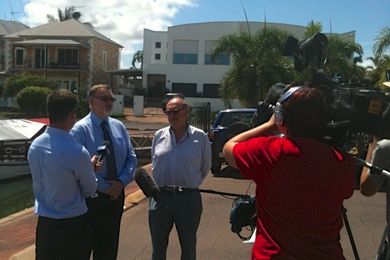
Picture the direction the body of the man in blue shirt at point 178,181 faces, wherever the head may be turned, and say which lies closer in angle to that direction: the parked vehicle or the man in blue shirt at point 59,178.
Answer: the man in blue shirt

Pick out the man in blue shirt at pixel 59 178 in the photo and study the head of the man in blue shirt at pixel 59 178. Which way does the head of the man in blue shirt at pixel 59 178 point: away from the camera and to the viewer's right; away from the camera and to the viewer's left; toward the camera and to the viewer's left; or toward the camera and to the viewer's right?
away from the camera and to the viewer's right

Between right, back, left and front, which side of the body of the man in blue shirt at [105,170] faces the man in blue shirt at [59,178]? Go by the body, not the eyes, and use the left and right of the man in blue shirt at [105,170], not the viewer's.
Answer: right

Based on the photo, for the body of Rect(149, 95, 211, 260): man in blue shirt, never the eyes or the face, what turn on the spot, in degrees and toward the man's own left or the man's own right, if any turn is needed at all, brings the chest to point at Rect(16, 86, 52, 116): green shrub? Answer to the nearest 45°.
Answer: approximately 180°

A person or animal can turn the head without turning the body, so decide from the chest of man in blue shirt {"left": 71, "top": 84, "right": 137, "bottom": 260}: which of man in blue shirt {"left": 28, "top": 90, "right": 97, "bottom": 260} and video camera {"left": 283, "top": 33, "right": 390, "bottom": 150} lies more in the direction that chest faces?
the video camera

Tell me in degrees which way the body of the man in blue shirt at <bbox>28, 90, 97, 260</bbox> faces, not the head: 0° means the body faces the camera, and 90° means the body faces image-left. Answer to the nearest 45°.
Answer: approximately 225°

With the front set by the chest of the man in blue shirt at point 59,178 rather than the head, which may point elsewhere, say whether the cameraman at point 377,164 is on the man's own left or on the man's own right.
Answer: on the man's own right

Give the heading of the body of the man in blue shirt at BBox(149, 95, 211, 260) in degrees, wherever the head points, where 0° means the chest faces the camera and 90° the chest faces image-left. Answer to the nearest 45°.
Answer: approximately 0°

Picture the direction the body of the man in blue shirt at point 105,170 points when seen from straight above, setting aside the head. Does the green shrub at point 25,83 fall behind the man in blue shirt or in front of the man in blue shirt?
behind

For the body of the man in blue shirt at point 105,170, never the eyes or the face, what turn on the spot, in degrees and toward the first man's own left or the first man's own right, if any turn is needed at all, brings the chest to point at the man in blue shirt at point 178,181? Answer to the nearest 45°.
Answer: approximately 45° to the first man's own left

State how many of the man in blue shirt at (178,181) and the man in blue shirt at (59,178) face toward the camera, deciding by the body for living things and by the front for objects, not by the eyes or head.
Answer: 1
